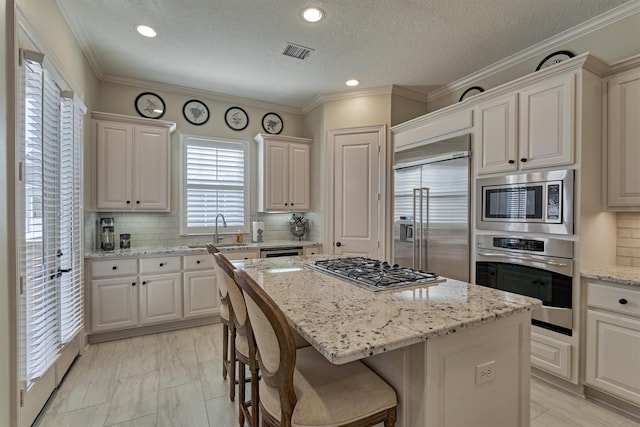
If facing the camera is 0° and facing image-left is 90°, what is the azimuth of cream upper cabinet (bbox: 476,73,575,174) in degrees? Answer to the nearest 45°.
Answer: approximately 45°

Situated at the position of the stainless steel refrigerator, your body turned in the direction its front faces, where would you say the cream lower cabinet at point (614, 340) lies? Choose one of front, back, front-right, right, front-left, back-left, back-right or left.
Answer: left

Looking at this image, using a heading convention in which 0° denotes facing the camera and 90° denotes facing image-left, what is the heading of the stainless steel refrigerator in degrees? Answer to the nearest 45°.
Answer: approximately 45°

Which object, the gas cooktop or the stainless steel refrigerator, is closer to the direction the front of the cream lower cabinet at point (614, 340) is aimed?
the gas cooktop

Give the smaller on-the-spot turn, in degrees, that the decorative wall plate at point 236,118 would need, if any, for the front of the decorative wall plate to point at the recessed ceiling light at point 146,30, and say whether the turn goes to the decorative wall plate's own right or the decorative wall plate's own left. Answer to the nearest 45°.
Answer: approximately 45° to the decorative wall plate's own right

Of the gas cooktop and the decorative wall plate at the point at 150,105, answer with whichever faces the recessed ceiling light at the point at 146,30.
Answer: the decorative wall plate
